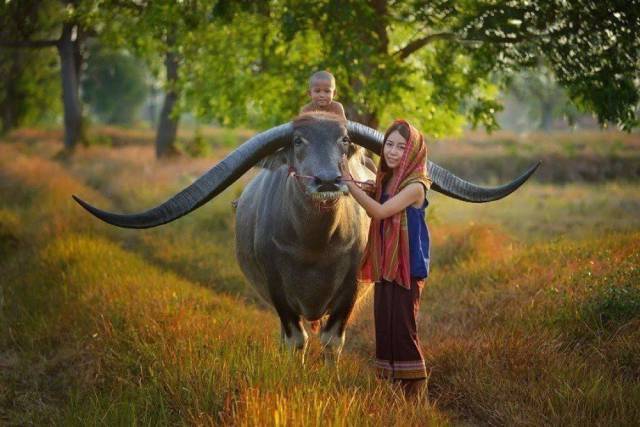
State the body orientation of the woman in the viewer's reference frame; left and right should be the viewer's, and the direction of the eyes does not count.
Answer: facing the viewer and to the left of the viewer

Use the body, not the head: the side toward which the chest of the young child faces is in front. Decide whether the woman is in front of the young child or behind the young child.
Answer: in front

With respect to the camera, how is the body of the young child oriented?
toward the camera

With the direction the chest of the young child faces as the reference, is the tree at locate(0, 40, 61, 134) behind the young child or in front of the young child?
behind

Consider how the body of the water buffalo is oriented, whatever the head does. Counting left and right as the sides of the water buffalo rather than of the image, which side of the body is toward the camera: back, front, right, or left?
front

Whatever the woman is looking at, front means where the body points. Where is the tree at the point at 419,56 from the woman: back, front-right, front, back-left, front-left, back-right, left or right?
back-right
